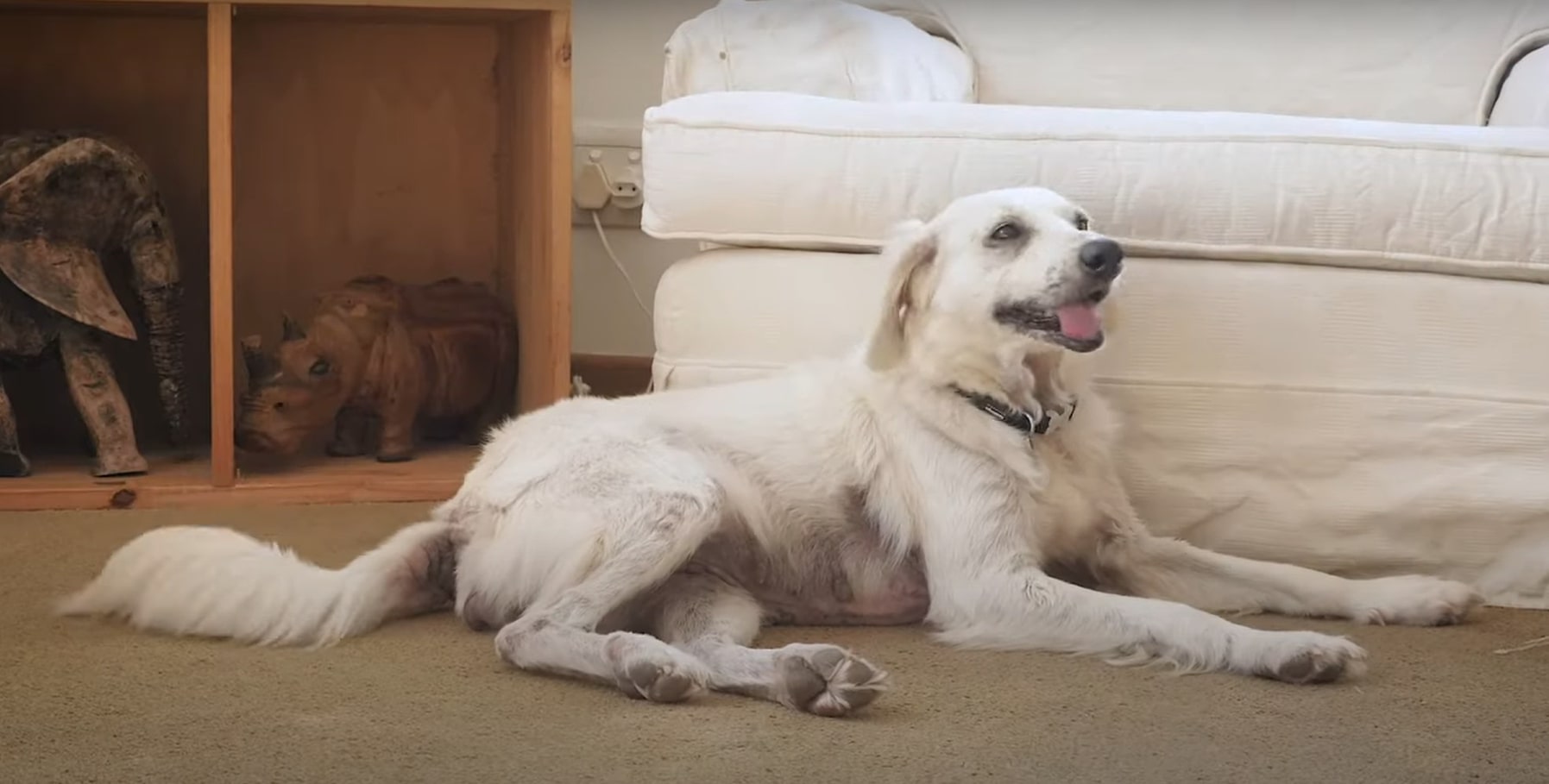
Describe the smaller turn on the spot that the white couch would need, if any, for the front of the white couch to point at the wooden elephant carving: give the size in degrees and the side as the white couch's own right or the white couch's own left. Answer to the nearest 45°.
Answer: approximately 90° to the white couch's own right

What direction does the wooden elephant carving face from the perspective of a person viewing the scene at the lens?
facing to the right of the viewer

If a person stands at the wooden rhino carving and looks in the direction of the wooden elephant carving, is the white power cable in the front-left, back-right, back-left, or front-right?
back-right

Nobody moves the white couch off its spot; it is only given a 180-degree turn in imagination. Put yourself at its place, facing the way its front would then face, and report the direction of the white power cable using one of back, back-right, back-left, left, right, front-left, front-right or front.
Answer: front-left

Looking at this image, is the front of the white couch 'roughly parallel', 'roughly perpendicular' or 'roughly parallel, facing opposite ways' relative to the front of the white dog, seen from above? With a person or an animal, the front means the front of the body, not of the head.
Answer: roughly perpendicular

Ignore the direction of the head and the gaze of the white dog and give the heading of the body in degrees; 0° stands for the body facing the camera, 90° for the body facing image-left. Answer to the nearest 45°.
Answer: approximately 270°

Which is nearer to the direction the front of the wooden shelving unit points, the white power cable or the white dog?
the white dog

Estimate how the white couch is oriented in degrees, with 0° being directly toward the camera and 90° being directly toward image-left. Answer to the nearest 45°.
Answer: approximately 0°

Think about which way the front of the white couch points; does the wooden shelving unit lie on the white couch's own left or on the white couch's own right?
on the white couch's own right

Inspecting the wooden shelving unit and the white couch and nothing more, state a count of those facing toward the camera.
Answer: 2
